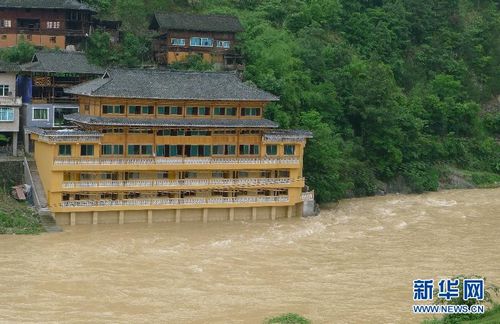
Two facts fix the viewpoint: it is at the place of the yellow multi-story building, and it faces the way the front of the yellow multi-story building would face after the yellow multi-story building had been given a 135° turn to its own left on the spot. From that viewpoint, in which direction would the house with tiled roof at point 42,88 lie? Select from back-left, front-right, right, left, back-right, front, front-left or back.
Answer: left

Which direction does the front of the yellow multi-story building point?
toward the camera

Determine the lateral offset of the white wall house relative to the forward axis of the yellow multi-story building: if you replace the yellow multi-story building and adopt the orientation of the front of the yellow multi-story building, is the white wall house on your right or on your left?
on your right
